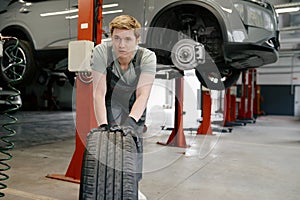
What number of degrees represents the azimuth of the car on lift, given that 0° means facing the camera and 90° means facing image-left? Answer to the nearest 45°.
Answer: approximately 315°
